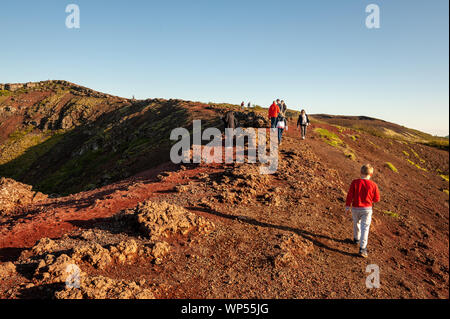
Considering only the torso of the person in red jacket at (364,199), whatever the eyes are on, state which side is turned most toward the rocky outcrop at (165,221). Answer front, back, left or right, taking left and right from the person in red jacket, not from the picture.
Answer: left

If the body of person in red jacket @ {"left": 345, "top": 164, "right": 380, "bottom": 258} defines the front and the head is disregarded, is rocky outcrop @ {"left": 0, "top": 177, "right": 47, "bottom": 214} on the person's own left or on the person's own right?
on the person's own left

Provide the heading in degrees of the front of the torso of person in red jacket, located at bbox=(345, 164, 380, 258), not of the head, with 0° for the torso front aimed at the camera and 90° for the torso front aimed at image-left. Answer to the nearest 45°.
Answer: approximately 180°
